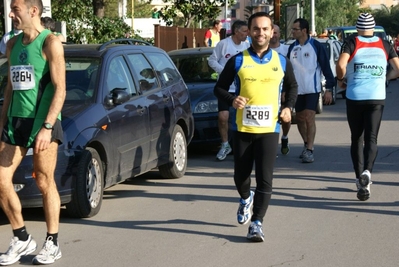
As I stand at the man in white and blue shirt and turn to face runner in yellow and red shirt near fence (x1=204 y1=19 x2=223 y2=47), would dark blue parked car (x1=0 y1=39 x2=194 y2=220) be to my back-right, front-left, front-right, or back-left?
back-left

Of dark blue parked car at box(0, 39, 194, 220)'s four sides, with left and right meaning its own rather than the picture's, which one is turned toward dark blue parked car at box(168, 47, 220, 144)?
back

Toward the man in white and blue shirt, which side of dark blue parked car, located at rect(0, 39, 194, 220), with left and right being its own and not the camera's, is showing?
back

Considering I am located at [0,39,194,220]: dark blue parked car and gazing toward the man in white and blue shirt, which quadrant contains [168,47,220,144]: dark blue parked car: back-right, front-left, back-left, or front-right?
front-left

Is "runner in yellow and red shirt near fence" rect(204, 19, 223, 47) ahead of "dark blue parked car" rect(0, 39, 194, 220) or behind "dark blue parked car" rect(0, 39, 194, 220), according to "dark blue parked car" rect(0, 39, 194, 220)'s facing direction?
behind
